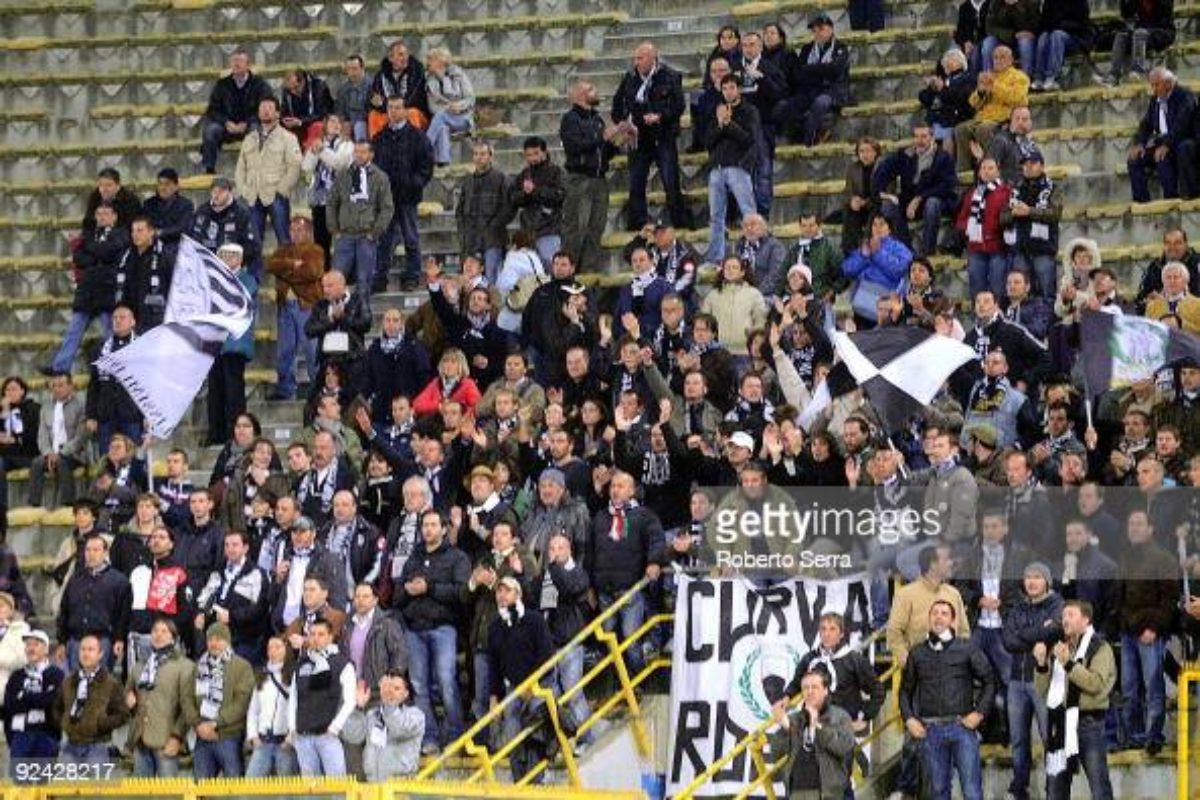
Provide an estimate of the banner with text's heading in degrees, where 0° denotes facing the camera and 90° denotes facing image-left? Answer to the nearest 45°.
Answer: approximately 0°

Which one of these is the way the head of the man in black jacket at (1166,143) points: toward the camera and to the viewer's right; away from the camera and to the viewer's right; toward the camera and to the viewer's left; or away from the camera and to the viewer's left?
toward the camera and to the viewer's left

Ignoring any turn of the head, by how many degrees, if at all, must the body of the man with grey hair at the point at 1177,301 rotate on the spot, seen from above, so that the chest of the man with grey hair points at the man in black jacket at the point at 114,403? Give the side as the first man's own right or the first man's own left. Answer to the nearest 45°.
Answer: approximately 90° to the first man's own right

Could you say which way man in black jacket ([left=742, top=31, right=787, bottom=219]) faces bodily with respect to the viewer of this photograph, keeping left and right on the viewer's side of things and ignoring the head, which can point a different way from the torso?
facing the viewer and to the left of the viewer

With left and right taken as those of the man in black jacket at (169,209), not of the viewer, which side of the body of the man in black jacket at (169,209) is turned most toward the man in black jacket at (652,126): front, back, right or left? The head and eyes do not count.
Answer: left

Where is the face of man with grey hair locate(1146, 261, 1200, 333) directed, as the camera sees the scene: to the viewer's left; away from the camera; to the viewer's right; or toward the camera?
toward the camera

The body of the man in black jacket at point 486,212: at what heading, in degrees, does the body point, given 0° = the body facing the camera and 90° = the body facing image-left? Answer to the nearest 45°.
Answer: approximately 0°

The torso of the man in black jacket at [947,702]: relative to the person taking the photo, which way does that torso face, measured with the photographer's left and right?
facing the viewer

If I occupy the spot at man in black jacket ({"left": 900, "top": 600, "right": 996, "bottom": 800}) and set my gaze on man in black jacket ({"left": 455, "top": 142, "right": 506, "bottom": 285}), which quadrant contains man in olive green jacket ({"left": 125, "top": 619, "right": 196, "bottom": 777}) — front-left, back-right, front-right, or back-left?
front-left

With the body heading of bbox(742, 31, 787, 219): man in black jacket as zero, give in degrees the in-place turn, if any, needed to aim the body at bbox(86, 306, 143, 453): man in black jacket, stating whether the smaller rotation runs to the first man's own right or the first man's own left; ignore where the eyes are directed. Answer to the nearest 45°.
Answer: approximately 45° to the first man's own right

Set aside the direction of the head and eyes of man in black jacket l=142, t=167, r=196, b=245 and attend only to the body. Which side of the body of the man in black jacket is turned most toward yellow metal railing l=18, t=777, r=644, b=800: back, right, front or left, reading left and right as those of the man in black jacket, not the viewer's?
front

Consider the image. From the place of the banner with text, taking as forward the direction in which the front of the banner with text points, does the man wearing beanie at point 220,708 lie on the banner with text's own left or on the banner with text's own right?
on the banner with text's own right

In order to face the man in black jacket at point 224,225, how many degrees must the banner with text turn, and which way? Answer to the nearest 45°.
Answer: approximately 135° to its right
